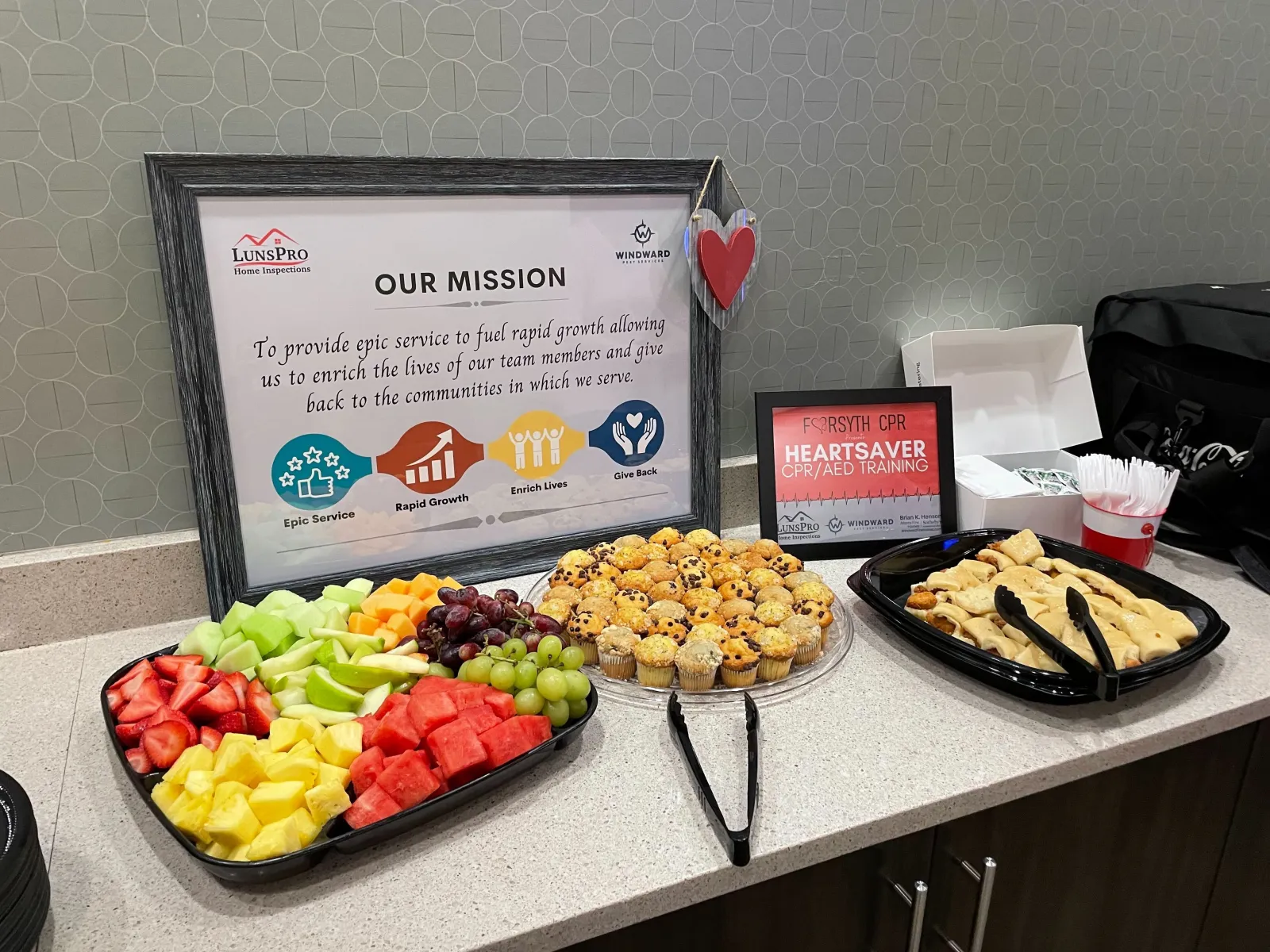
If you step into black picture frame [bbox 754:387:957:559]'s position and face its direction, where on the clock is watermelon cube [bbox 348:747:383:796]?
The watermelon cube is roughly at 1 o'clock from the black picture frame.

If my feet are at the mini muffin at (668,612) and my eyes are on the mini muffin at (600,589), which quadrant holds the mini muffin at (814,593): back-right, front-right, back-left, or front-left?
back-right

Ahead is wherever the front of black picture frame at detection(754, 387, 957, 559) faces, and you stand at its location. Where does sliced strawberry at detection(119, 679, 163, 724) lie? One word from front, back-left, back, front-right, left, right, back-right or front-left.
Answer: front-right

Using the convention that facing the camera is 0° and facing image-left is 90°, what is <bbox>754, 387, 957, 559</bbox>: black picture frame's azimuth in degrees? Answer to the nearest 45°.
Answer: approximately 0°

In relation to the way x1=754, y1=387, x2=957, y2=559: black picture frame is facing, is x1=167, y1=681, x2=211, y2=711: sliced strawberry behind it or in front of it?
in front

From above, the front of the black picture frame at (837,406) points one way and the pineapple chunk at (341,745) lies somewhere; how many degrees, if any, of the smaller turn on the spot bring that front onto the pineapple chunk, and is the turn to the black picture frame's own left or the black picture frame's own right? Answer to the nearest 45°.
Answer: approximately 45° to the black picture frame's own right

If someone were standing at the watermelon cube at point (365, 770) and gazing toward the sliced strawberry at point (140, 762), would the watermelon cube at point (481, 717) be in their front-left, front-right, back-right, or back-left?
back-right
